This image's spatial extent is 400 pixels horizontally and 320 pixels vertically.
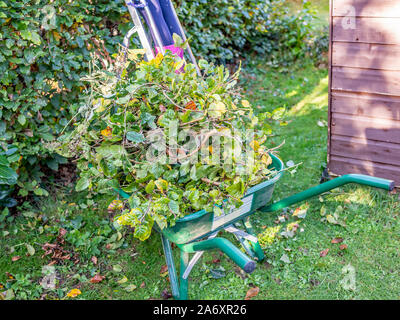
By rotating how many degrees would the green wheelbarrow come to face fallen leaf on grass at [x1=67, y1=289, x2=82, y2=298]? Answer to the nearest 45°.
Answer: approximately 45° to its left

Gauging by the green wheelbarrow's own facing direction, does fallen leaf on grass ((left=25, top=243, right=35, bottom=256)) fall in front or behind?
in front

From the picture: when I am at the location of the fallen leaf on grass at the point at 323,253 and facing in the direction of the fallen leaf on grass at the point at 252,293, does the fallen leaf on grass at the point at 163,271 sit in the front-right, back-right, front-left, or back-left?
front-right

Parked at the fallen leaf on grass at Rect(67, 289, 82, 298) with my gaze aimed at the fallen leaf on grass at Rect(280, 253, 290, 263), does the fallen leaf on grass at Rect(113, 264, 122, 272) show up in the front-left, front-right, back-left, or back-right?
front-left

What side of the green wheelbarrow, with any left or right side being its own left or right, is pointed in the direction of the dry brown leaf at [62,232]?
front

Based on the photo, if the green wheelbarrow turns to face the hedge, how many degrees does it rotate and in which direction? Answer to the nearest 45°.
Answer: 0° — it already faces it
